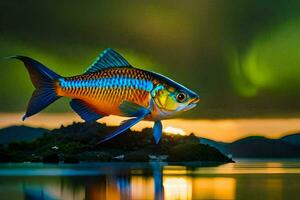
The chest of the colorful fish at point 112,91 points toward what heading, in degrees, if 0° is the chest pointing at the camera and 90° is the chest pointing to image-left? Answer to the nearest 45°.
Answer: approximately 270°
